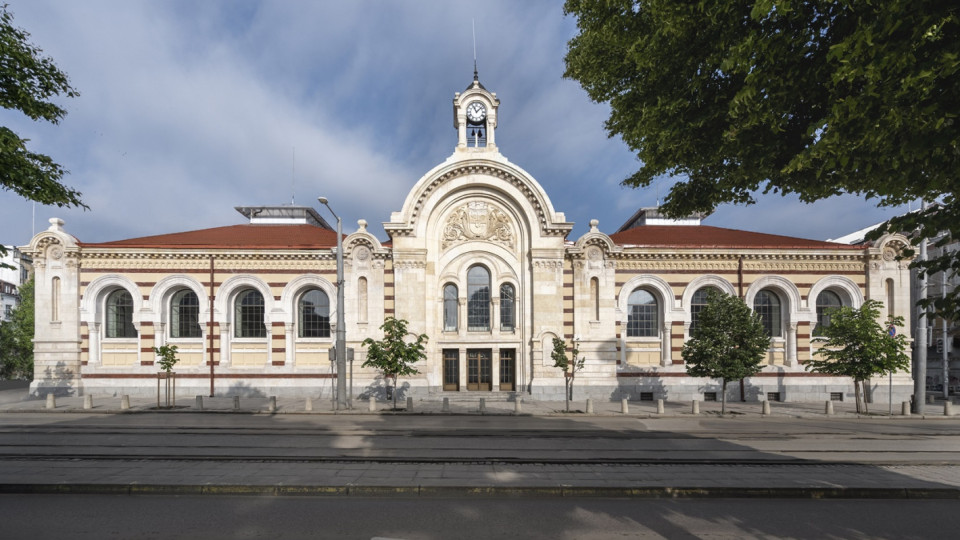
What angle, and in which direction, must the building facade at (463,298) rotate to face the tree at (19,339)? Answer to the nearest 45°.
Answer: approximately 135° to its right

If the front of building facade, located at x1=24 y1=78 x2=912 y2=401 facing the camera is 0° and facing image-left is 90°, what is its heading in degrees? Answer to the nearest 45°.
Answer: approximately 0°
